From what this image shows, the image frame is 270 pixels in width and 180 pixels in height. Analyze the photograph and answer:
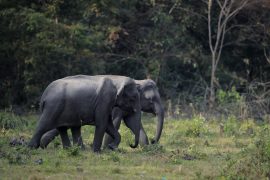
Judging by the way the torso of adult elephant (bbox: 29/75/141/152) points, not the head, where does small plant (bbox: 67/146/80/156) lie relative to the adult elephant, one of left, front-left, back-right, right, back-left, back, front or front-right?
right

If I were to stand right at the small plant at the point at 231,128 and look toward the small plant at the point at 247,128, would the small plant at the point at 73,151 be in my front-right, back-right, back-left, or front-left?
back-right

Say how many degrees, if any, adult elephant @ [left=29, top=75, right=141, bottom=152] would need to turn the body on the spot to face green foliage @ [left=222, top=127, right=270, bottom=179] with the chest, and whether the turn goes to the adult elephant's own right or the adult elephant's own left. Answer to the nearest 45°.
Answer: approximately 45° to the adult elephant's own right

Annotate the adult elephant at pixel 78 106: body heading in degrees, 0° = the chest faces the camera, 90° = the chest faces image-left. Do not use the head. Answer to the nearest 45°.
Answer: approximately 270°

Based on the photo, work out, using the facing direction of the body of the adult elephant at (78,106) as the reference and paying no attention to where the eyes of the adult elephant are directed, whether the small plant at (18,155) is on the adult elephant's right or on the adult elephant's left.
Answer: on the adult elephant's right

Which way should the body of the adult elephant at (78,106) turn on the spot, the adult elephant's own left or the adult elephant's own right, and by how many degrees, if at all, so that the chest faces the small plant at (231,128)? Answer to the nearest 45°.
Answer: approximately 45° to the adult elephant's own left

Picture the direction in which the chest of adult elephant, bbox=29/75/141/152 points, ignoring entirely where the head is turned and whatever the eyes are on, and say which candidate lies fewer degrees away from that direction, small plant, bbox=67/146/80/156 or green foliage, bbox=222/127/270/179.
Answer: the green foliage

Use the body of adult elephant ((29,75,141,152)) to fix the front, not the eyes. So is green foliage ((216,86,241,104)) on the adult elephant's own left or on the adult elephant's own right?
on the adult elephant's own left

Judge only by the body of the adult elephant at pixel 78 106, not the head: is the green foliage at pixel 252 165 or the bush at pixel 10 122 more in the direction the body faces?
the green foliage
